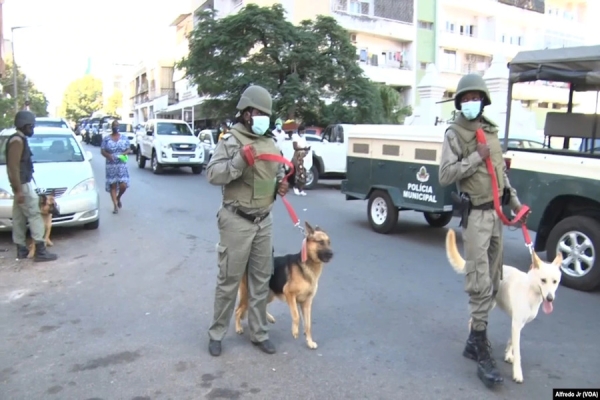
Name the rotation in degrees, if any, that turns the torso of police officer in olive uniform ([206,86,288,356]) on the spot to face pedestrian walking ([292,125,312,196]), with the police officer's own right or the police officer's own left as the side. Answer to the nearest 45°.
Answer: approximately 135° to the police officer's own left

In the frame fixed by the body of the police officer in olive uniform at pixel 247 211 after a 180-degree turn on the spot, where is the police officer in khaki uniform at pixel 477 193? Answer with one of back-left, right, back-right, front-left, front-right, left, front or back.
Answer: back-right

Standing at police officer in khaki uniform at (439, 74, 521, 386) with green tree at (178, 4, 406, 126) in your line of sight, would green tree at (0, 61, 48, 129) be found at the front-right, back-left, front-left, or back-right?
front-left

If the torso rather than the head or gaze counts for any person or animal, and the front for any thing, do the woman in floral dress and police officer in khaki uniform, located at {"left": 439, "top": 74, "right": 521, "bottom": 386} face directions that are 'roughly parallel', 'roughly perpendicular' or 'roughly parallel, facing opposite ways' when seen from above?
roughly parallel

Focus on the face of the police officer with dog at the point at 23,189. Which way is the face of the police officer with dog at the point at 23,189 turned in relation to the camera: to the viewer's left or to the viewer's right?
to the viewer's right

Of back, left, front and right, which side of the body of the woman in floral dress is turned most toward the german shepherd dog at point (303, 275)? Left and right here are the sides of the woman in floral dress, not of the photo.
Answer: front

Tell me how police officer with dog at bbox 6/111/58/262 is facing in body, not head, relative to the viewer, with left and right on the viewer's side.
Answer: facing to the right of the viewer

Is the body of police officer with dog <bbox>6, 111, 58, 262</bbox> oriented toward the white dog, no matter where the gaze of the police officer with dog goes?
no

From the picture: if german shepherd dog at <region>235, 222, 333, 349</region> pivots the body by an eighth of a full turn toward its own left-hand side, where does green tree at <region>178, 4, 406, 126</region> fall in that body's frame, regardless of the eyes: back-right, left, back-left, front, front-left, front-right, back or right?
left

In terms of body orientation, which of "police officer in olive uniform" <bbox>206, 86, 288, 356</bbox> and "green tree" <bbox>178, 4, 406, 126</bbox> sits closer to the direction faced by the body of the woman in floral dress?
the police officer in olive uniform

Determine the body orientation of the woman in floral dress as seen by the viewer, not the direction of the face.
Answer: toward the camera

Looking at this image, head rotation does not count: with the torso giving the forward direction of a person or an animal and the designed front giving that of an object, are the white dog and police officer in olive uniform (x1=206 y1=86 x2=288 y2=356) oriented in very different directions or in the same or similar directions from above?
same or similar directions

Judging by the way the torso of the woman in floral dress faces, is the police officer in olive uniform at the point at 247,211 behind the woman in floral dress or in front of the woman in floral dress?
in front

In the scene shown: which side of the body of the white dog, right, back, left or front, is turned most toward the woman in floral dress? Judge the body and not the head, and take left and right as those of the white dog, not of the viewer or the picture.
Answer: back

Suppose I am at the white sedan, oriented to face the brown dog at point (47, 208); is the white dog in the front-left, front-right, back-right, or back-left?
front-left

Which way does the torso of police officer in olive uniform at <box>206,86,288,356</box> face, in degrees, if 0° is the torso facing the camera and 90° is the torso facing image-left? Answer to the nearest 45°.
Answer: approximately 315°

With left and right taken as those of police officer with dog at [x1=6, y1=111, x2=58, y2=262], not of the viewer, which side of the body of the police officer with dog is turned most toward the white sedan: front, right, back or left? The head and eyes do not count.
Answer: left

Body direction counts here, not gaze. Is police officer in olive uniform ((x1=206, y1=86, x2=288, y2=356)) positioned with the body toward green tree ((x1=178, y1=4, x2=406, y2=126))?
no

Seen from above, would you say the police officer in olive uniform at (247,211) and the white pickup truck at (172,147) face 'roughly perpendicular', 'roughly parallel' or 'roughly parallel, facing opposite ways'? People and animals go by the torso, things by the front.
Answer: roughly parallel
